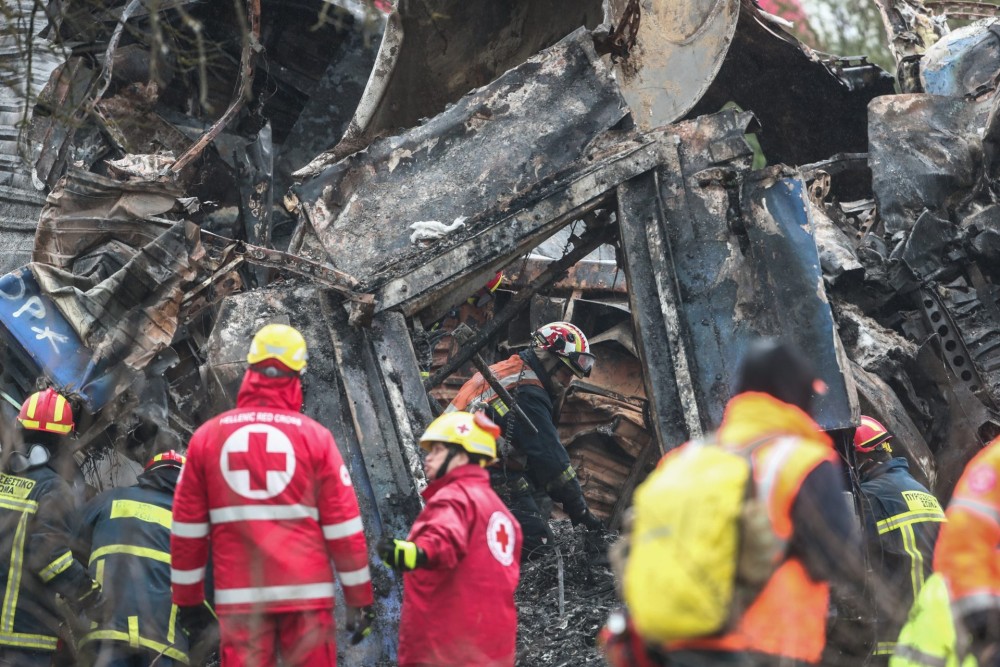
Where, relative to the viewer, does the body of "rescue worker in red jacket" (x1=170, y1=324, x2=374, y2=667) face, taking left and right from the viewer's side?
facing away from the viewer

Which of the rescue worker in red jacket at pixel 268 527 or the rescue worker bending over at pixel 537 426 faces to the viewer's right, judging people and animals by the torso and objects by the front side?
the rescue worker bending over

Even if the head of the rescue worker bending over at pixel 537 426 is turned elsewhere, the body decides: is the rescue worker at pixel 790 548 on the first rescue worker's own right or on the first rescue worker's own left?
on the first rescue worker's own right

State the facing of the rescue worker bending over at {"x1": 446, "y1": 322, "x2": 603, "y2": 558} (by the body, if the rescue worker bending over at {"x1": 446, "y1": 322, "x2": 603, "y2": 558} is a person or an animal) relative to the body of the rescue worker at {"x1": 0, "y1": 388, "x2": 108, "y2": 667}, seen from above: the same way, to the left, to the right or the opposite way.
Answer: to the right

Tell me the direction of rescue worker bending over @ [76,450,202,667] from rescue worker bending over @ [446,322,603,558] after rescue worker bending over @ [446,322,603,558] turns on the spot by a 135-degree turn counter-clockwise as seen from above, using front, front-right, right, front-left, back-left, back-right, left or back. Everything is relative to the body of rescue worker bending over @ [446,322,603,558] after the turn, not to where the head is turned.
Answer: left

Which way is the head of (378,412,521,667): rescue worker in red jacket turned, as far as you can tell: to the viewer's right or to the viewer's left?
to the viewer's left

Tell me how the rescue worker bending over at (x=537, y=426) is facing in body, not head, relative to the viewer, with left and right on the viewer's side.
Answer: facing to the right of the viewer

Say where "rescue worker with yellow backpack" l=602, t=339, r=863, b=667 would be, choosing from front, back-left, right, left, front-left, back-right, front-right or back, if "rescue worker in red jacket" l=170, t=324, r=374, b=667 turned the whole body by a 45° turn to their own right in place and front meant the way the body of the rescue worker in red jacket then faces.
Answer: right

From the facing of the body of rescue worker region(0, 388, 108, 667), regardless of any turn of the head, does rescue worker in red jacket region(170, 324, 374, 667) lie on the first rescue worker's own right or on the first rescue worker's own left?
on the first rescue worker's own right

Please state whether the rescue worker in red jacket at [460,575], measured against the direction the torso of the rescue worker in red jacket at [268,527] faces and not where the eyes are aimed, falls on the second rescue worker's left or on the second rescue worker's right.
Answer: on the second rescue worker's right

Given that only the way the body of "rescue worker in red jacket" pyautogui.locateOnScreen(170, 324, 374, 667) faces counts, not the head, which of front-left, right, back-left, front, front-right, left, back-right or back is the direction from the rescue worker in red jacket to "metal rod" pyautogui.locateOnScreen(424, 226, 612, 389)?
front-right

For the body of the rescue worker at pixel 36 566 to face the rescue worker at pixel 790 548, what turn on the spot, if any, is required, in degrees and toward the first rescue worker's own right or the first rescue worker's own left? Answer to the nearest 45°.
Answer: approximately 90° to the first rescue worker's own right

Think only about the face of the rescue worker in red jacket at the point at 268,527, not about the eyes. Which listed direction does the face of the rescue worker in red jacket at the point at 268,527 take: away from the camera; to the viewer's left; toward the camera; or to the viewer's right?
away from the camera

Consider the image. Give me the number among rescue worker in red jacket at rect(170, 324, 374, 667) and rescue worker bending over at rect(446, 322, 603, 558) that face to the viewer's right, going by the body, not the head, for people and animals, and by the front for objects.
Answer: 1

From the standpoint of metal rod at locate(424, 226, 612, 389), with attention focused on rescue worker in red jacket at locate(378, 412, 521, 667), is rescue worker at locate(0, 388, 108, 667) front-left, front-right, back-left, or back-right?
front-right

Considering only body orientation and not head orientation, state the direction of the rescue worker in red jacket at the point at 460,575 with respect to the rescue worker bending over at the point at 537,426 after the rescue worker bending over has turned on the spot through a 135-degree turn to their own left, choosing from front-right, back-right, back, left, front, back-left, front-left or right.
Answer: back-left

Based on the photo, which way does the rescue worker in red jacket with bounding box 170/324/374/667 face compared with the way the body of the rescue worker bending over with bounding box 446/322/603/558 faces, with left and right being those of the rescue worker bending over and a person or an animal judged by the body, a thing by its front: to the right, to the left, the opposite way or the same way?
to the left

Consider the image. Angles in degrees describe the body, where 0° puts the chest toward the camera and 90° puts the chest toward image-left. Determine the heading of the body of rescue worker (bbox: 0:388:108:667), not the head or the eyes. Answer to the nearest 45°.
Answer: approximately 225°
